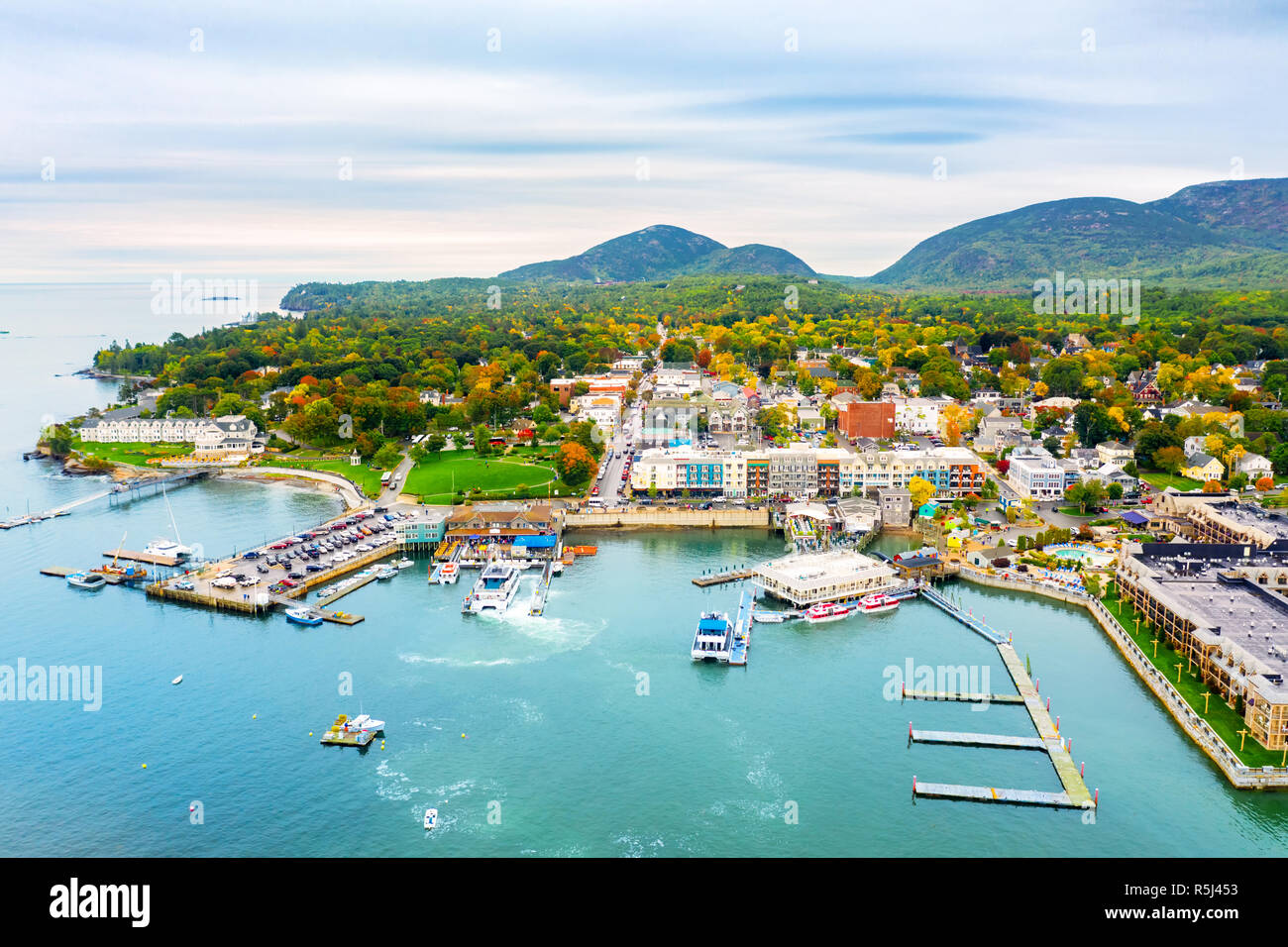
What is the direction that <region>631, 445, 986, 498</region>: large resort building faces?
toward the camera

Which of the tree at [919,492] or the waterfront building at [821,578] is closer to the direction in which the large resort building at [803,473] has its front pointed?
the waterfront building

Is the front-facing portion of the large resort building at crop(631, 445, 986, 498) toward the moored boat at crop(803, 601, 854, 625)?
yes

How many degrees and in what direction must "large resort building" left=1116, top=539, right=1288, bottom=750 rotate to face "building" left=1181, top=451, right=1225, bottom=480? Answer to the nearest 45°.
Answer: approximately 135° to its right

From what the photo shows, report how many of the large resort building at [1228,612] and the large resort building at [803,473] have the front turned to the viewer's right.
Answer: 0

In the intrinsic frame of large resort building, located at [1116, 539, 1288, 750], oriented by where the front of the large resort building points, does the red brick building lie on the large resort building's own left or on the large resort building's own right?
on the large resort building's own right

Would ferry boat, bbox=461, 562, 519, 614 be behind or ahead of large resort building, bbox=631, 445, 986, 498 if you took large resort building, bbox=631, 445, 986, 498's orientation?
ahead
